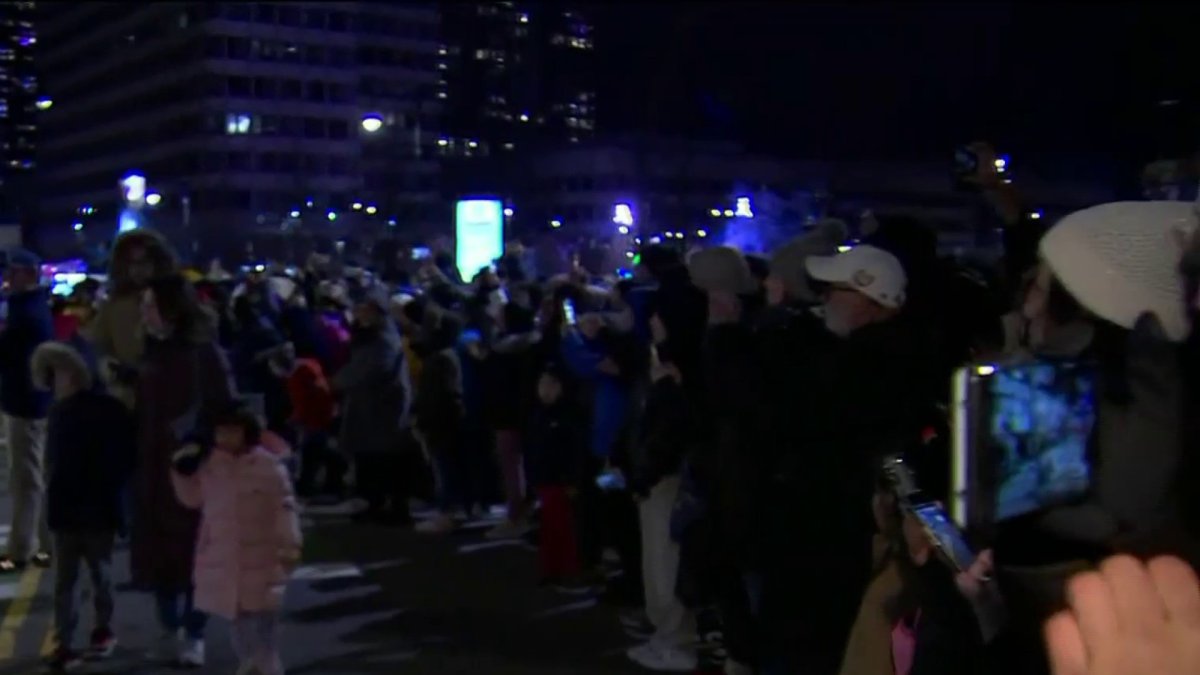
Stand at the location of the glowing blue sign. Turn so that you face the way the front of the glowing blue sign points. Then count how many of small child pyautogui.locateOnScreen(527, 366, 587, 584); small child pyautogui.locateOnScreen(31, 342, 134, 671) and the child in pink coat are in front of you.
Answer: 3

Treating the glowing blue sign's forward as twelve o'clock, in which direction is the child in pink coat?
The child in pink coat is roughly at 12 o'clock from the glowing blue sign.

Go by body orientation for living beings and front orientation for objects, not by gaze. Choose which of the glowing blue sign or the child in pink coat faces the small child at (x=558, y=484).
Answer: the glowing blue sign

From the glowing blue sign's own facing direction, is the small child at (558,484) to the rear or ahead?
ahead
